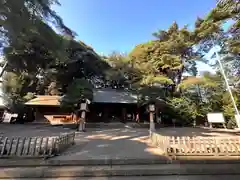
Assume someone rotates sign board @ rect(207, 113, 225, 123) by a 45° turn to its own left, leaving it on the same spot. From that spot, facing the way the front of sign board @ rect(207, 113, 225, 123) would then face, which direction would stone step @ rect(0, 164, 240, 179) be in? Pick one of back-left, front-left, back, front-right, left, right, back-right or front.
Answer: front-right

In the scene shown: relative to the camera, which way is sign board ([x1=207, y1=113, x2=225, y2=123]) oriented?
toward the camera

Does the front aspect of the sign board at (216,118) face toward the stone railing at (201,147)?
yes

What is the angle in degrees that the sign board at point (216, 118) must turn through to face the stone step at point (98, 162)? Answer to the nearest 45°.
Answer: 0° — it already faces it

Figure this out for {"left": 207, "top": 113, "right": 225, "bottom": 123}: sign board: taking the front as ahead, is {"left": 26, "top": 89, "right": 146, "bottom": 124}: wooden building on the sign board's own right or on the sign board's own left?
on the sign board's own right
